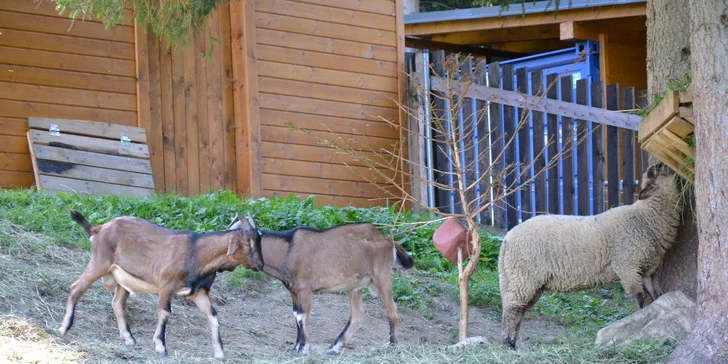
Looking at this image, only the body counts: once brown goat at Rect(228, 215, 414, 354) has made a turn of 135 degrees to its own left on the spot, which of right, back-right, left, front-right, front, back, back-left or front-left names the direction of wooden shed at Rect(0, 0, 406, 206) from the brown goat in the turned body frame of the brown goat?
back-left

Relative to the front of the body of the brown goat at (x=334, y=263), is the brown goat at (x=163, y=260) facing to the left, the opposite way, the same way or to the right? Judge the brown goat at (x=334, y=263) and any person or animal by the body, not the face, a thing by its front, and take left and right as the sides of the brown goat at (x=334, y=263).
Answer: the opposite way

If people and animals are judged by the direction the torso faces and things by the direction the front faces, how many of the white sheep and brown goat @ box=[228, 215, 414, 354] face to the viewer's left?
1

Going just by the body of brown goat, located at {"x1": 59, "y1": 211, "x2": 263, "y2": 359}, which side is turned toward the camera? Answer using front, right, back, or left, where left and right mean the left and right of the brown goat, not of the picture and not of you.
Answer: right

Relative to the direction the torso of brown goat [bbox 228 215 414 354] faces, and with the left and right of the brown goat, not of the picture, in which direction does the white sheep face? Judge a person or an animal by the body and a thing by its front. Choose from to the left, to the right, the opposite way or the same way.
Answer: the opposite way

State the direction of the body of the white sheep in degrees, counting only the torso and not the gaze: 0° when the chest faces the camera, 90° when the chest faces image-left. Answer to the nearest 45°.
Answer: approximately 270°

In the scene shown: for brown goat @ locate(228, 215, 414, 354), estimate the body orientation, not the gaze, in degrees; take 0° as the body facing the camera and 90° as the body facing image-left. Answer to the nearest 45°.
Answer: approximately 90°

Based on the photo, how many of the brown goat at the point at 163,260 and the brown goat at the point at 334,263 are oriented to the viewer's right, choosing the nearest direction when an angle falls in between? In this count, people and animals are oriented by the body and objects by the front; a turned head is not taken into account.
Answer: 1

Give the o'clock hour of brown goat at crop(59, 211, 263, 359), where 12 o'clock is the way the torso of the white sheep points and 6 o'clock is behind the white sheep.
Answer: The brown goat is roughly at 5 o'clock from the white sheep.

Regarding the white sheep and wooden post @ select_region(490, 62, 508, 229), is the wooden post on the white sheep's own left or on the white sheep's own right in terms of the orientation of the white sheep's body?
on the white sheep's own left

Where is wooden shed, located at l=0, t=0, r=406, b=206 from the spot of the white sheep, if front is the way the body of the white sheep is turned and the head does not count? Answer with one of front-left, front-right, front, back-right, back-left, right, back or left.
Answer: back-left
